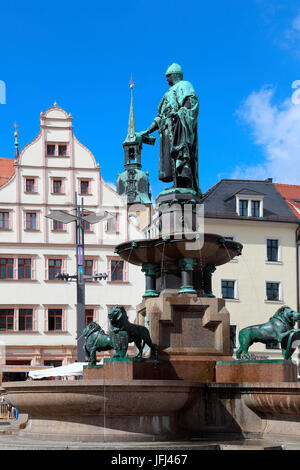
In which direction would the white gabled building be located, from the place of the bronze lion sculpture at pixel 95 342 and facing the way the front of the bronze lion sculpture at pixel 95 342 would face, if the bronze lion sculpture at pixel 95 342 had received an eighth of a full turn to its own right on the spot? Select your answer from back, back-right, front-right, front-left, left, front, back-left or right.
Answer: front-right

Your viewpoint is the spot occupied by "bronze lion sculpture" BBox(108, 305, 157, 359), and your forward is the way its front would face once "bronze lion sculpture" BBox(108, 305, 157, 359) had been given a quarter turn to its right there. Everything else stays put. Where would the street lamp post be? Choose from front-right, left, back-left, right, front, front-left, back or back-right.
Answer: front-right

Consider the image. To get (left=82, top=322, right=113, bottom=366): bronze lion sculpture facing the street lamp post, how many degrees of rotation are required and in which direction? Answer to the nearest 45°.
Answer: approximately 90° to its right

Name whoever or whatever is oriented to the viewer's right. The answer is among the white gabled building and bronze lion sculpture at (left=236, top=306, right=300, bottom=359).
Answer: the bronze lion sculpture

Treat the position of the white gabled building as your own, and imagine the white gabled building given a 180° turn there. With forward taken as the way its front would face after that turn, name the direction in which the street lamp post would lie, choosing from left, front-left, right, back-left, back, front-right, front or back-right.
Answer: back

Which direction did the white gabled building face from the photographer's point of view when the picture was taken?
facing the viewer

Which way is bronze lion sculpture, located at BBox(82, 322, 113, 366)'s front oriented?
to the viewer's left

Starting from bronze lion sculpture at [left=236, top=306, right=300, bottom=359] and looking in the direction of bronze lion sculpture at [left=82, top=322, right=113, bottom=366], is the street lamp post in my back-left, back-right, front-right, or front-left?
front-right

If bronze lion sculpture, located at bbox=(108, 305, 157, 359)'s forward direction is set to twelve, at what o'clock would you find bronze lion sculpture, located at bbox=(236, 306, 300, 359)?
bronze lion sculpture, located at bbox=(236, 306, 300, 359) is roughly at 7 o'clock from bronze lion sculpture, located at bbox=(108, 305, 157, 359).

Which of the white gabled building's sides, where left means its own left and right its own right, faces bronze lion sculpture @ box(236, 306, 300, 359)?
front

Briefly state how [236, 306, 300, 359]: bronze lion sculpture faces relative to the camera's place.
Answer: facing to the right of the viewer

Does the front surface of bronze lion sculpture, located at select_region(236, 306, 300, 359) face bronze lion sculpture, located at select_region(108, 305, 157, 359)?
no
